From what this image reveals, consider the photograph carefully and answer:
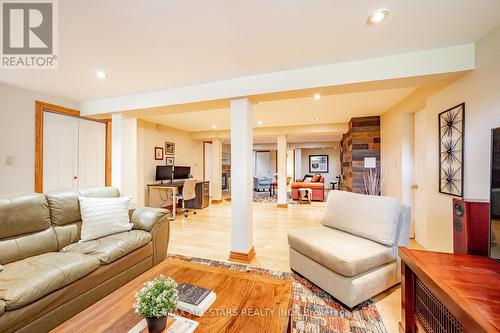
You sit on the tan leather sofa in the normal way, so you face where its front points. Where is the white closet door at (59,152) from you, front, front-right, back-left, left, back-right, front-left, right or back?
back-left

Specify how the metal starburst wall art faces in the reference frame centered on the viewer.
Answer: facing the viewer and to the left of the viewer

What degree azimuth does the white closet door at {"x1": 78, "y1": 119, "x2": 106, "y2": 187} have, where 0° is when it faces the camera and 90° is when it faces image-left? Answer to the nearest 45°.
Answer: approximately 315°

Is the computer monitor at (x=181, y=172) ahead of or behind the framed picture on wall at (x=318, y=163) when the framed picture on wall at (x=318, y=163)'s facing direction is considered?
ahead

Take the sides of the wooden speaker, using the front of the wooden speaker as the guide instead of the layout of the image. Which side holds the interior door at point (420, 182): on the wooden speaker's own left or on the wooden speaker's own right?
on the wooden speaker's own right

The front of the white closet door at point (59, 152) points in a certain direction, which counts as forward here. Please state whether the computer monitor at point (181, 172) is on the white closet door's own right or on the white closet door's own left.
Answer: on the white closet door's own left

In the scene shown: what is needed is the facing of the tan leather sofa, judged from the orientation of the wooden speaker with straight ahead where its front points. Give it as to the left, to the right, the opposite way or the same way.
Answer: the opposite way

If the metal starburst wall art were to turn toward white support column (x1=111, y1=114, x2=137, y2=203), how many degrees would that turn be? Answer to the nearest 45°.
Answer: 0° — it already faces it

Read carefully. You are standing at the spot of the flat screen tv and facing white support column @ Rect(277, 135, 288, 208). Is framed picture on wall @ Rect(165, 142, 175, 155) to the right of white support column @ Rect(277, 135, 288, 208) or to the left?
left

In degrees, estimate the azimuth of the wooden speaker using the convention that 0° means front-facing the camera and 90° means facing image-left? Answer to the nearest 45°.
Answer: approximately 45°

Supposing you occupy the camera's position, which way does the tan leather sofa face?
facing the viewer and to the right of the viewer

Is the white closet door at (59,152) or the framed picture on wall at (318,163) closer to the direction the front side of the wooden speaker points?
the white closet door

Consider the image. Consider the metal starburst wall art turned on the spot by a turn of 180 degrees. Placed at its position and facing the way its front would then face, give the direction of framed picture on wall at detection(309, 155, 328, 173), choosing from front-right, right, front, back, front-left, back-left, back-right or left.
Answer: left

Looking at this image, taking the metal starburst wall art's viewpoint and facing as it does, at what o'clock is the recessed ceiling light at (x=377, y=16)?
The recessed ceiling light is roughly at 11 o'clock from the metal starburst wall art.

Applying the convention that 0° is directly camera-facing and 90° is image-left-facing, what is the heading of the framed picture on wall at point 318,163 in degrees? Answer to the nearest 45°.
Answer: approximately 0°

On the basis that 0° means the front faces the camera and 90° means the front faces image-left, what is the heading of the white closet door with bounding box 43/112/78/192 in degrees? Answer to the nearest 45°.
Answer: approximately 315°
